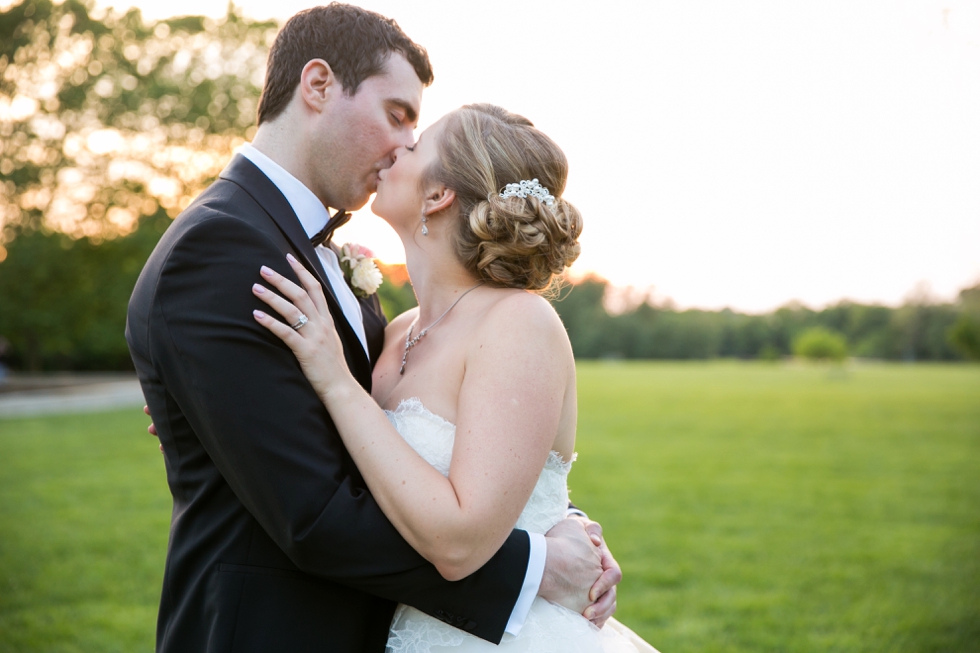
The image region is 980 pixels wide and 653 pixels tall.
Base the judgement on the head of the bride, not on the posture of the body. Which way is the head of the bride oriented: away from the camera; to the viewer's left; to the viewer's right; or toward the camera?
to the viewer's left

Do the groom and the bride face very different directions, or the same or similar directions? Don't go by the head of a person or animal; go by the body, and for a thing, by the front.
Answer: very different directions

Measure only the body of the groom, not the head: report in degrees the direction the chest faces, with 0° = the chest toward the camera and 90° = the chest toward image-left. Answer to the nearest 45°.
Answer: approximately 270°

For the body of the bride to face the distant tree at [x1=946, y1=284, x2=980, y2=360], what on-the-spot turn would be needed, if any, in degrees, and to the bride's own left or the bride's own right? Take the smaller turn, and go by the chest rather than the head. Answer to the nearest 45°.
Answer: approximately 135° to the bride's own right

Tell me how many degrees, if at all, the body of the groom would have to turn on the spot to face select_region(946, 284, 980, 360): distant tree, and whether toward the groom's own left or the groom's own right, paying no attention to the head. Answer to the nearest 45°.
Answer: approximately 45° to the groom's own left

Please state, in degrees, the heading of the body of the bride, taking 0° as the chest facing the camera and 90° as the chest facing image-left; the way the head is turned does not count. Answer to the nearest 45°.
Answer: approximately 90°
